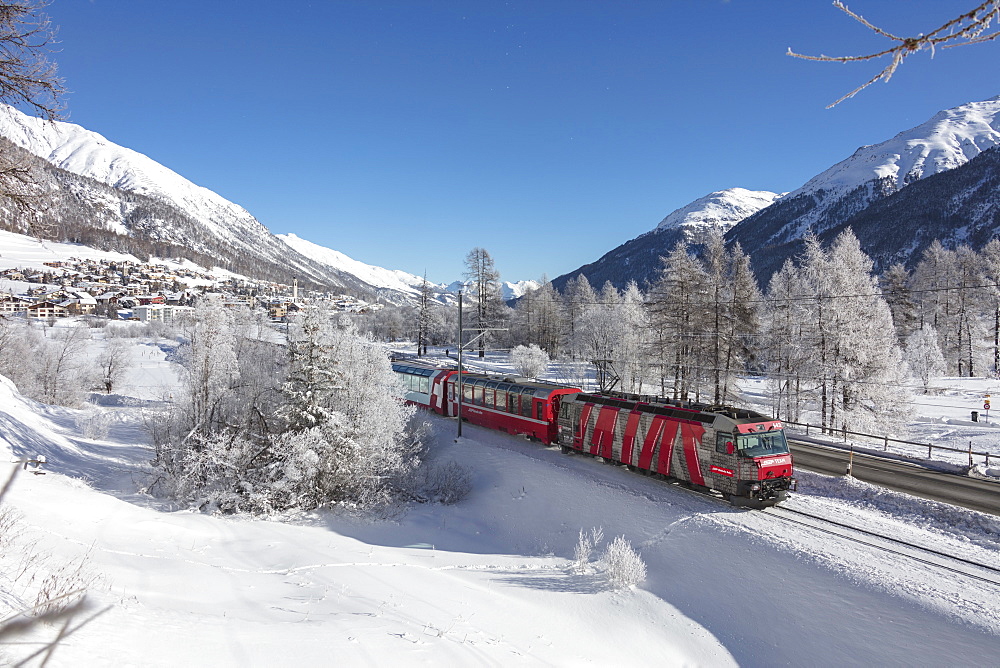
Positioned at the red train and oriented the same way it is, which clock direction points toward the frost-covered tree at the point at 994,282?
The frost-covered tree is roughly at 9 o'clock from the red train.

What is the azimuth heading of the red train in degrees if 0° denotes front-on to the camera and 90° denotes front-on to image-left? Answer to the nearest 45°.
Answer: approximately 315°

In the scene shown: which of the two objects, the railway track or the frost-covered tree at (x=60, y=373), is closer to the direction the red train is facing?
the railway track

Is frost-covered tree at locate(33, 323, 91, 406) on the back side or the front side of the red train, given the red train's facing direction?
on the back side

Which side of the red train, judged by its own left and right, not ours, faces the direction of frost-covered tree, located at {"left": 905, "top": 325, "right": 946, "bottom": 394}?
left

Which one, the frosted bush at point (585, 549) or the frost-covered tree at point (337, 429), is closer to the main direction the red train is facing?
the frosted bush

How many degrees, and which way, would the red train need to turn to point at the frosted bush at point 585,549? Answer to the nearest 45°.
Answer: approximately 90° to its right

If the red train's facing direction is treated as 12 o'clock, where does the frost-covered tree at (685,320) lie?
The frost-covered tree is roughly at 8 o'clock from the red train.
